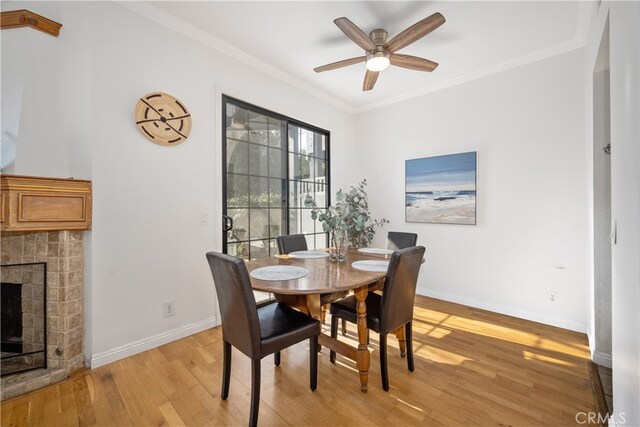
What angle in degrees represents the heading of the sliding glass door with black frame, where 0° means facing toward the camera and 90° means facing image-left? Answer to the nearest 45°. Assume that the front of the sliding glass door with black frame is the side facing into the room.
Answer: approximately 315°

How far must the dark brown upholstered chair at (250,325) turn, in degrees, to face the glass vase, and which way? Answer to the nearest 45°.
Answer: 0° — it already faces it

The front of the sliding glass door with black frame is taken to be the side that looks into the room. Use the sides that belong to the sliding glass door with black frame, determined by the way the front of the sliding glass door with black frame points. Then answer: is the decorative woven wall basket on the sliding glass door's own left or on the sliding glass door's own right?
on the sliding glass door's own right

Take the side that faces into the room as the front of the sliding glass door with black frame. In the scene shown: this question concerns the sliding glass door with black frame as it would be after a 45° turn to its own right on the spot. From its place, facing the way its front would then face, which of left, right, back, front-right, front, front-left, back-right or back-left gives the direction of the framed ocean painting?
left

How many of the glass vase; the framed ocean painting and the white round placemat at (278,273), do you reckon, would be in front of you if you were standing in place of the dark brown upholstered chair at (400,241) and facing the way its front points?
2

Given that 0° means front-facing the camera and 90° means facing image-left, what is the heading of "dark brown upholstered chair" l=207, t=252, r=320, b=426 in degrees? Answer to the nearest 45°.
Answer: approximately 225°

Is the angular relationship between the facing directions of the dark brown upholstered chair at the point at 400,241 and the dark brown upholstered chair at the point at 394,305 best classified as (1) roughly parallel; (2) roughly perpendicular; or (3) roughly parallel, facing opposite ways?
roughly perpendicular

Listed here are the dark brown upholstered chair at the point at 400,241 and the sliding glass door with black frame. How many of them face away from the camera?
0

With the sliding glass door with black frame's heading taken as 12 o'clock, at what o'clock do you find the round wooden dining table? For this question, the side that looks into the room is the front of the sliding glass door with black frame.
The round wooden dining table is roughly at 1 o'clock from the sliding glass door with black frame.

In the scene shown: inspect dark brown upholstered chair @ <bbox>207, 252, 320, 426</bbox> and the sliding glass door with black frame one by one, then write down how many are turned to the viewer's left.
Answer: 0

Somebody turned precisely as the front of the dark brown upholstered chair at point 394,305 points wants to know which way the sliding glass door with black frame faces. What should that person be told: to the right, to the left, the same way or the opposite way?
the opposite way

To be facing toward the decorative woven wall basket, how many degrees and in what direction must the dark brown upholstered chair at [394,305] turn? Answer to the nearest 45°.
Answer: approximately 45° to its left

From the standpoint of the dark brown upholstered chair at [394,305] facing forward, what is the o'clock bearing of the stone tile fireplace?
The stone tile fireplace is roughly at 10 o'clock from the dark brown upholstered chair.
